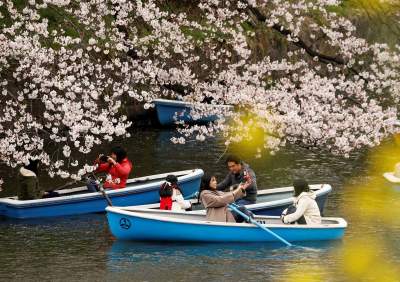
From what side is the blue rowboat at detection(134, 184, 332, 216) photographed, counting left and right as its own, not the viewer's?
right

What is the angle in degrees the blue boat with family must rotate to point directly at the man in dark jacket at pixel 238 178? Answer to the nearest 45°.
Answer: approximately 135° to its right

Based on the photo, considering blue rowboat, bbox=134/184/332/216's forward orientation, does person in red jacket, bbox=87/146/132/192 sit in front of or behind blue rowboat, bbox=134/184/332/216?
behind

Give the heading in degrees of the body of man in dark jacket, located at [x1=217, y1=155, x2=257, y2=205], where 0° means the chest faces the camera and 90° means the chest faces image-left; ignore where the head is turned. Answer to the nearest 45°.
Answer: approximately 45°

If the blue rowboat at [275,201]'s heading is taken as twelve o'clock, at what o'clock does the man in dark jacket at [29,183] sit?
The man in dark jacket is roughly at 6 o'clock from the blue rowboat.

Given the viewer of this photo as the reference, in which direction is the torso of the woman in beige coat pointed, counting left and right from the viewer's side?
facing to the right of the viewer

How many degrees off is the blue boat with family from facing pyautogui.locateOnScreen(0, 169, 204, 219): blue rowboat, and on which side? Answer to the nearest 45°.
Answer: approximately 45° to its right

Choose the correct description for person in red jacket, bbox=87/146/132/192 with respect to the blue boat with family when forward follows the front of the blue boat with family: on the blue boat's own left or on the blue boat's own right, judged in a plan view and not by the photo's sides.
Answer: on the blue boat's own right
